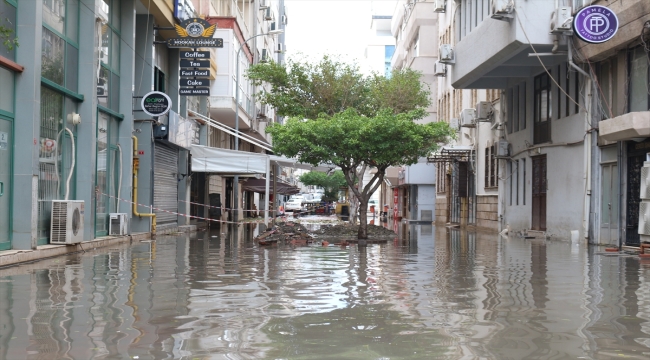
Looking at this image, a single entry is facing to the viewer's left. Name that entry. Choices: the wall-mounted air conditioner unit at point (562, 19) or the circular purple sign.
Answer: the wall-mounted air conditioner unit

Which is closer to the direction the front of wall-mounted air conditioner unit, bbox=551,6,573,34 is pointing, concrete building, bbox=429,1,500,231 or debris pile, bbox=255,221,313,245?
the debris pile

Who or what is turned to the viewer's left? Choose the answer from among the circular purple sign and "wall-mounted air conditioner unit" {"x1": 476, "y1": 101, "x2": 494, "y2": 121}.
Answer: the wall-mounted air conditioner unit

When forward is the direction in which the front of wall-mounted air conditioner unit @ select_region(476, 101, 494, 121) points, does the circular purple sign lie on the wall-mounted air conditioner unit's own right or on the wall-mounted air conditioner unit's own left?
on the wall-mounted air conditioner unit's own left

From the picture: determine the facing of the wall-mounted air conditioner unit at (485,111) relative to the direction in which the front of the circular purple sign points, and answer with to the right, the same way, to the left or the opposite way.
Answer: to the right

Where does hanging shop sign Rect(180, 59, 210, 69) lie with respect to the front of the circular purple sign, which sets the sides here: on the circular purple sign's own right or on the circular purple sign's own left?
on the circular purple sign's own right

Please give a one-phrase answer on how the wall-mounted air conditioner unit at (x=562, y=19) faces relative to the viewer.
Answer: facing to the left of the viewer

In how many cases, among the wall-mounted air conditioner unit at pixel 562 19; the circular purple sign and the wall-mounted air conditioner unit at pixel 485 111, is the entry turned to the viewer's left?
2

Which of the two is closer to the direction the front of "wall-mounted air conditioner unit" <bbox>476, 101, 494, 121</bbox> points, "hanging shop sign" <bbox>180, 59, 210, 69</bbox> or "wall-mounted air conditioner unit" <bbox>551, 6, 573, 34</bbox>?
the hanging shop sign

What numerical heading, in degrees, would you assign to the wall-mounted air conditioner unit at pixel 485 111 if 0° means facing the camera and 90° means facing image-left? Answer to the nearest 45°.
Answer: approximately 90°

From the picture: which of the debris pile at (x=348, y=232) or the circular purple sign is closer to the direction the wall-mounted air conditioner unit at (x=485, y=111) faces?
the debris pile

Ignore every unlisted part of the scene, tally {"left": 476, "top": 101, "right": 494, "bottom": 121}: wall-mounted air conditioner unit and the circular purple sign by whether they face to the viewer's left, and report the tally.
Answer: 1

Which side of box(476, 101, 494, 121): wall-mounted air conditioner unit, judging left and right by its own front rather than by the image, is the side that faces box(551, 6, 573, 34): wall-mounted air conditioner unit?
left

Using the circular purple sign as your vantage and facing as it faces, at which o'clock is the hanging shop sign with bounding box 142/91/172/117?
The hanging shop sign is roughly at 3 o'clock from the circular purple sign.

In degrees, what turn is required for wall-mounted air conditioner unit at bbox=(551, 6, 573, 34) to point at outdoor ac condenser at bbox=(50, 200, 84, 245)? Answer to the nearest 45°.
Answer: approximately 45° to its left
